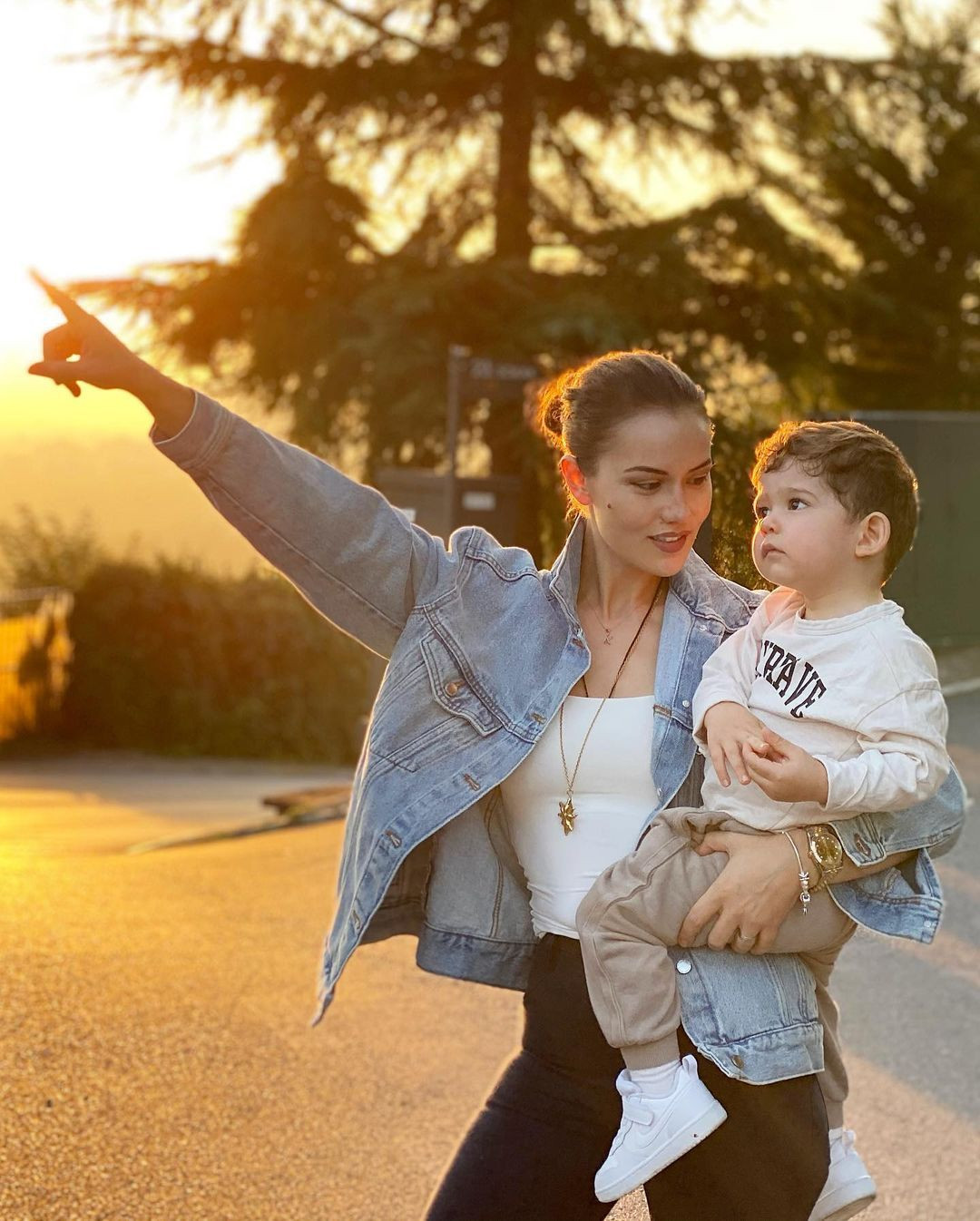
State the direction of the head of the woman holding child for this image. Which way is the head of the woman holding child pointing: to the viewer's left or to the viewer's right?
to the viewer's right

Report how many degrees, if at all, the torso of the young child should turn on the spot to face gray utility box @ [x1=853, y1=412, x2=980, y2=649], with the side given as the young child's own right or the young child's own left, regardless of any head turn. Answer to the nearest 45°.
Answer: approximately 135° to the young child's own right

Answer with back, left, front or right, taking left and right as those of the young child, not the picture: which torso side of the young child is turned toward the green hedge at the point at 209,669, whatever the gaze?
right

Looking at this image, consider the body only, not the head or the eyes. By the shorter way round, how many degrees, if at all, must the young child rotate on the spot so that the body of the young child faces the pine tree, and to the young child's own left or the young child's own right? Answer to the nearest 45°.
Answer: approximately 135° to the young child's own right

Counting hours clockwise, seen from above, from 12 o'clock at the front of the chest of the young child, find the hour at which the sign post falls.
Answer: The sign post is roughly at 4 o'clock from the young child.

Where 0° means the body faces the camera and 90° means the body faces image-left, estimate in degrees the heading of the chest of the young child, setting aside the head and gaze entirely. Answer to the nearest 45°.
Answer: approximately 45°
